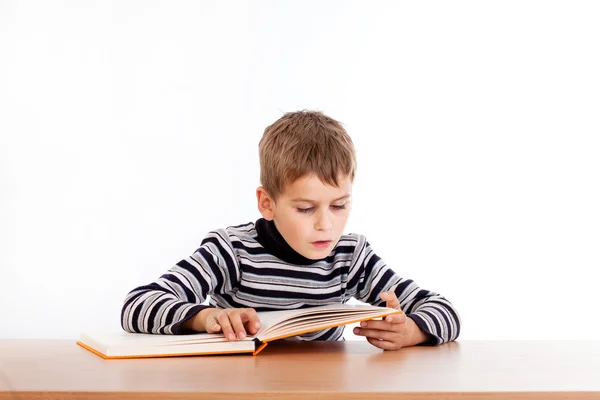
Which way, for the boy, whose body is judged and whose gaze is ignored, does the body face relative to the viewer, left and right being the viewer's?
facing the viewer
